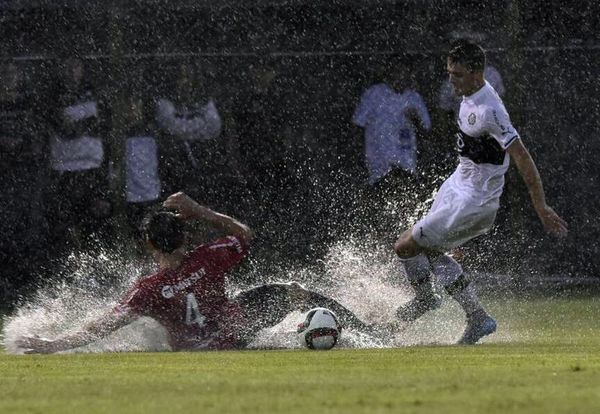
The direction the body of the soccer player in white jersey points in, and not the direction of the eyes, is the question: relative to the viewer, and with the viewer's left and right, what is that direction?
facing the viewer and to the left of the viewer

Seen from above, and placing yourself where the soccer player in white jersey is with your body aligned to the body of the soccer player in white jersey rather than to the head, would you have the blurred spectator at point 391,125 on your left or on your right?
on your right

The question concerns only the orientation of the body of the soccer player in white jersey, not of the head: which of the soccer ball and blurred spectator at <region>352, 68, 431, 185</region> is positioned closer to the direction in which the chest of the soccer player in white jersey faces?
the soccer ball

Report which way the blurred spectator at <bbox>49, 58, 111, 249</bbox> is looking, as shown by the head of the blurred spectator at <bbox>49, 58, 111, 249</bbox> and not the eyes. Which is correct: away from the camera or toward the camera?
toward the camera

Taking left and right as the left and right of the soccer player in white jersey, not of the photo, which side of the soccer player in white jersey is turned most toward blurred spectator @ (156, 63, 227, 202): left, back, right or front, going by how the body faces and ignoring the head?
right

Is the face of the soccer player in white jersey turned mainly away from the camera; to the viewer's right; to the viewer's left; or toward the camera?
to the viewer's left

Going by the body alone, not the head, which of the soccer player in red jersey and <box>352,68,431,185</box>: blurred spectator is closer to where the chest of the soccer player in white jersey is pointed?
the soccer player in red jersey

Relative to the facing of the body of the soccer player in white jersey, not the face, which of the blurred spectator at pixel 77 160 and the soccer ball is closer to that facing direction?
the soccer ball

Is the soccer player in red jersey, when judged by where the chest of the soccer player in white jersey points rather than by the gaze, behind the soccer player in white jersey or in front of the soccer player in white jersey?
in front

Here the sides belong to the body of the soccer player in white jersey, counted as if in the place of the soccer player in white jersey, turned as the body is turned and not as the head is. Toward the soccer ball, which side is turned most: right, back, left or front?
front

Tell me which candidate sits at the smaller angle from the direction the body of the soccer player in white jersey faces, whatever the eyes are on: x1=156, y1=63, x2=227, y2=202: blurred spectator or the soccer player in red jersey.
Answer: the soccer player in red jersey
